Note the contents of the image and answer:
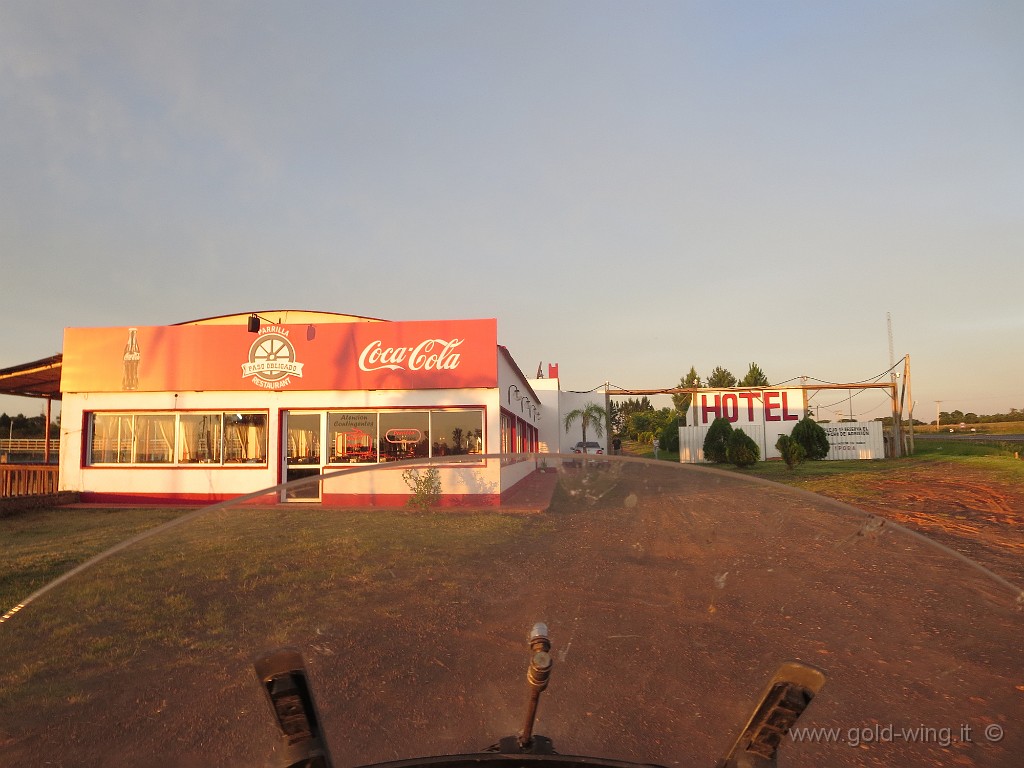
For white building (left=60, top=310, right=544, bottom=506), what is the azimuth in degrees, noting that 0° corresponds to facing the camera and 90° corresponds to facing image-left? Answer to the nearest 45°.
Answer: approximately 0°

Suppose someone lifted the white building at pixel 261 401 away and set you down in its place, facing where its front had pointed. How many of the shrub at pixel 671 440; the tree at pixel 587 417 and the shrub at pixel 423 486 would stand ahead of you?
1

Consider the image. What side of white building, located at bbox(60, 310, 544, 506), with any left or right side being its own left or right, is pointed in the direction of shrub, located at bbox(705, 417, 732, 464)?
left

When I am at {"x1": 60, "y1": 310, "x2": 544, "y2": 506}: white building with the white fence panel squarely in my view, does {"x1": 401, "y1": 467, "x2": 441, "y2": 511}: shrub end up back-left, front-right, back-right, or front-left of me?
back-right

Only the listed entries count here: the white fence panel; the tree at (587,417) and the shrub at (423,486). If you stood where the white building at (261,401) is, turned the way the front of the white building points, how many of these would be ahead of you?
1

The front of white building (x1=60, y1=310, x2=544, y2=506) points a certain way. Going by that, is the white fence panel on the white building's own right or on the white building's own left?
on the white building's own left

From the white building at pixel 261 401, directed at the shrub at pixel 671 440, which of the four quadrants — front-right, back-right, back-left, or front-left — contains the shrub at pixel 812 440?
front-right

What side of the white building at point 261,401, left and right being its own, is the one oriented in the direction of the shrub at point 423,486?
front

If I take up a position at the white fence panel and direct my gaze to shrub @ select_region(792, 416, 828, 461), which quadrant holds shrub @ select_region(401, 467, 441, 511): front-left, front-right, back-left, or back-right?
back-right

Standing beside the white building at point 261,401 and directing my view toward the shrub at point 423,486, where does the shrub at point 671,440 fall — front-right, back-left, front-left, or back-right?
back-left

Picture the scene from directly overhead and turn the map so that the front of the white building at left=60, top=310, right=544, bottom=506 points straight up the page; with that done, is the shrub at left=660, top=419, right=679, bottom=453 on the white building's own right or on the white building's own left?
on the white building's own left

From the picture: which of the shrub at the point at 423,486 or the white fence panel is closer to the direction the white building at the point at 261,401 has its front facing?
the shrub

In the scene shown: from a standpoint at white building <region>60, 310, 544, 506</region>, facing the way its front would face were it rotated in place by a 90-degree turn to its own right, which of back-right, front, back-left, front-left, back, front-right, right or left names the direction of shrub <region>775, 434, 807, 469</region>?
back

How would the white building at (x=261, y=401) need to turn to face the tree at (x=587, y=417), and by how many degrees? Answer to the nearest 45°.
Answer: approximately 135° to its left
